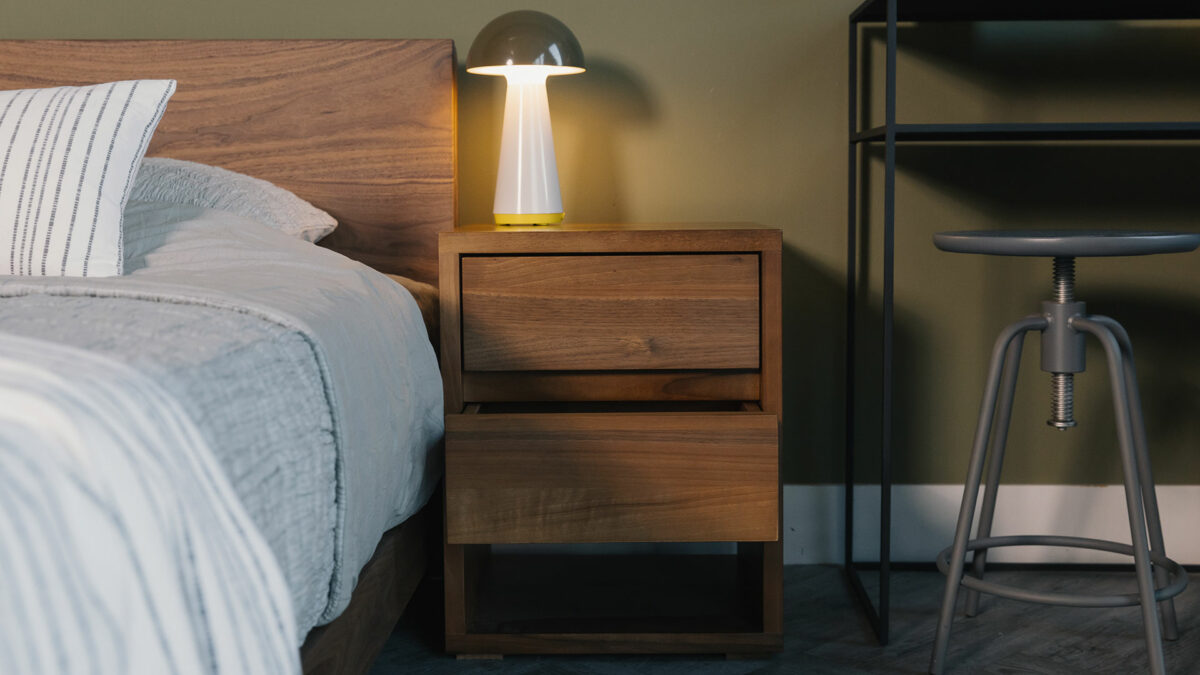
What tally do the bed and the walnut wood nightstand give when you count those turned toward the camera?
2

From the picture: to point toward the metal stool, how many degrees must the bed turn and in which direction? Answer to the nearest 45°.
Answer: approximately 90° to its left

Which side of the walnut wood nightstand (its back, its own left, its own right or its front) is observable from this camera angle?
front

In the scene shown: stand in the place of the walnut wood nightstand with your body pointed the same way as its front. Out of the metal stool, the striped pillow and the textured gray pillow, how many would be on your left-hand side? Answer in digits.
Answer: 1

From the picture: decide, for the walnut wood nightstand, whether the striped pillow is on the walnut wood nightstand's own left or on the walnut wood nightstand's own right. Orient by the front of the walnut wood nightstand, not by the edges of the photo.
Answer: on the walnut wood nightstand's own right

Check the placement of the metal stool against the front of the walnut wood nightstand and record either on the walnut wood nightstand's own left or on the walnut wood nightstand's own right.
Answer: on the walnut wood nightstand's own left

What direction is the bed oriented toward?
toward the camera
